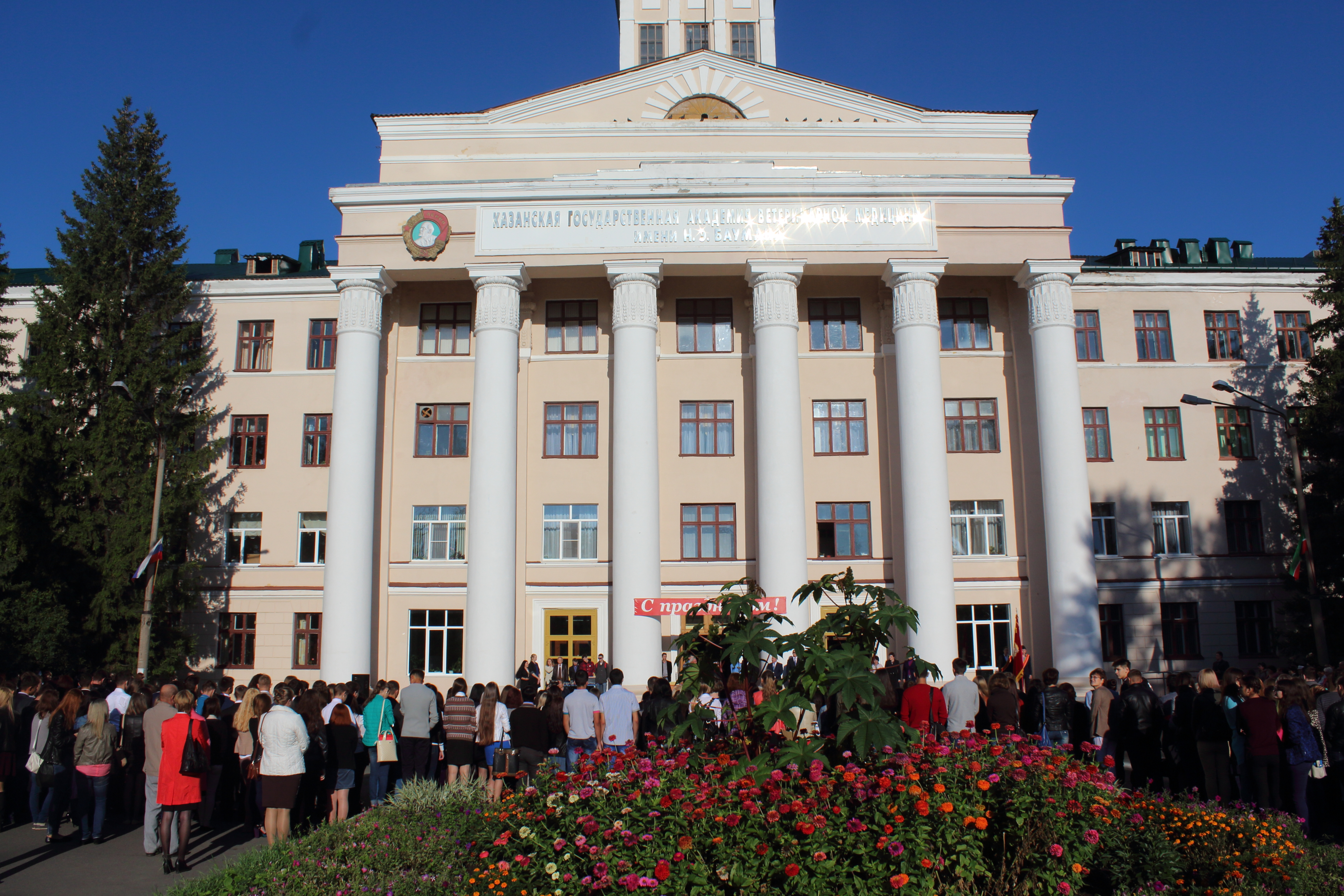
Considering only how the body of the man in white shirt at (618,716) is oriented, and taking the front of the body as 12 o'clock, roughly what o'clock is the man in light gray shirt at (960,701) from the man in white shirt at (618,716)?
the man in light gray shirt at (960,701) is roughly at 3 o'clock from the man in white shirt at (618,716).

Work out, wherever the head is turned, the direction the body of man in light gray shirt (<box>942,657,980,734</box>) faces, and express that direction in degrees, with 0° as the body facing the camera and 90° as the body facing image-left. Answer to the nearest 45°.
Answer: approximately 180°

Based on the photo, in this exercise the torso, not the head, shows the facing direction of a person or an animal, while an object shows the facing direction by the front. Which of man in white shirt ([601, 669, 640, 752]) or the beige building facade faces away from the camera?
the man in white shirt

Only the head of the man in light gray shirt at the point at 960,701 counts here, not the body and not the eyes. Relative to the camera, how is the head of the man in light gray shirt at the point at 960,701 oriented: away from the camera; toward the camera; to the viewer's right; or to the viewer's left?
away from the camera

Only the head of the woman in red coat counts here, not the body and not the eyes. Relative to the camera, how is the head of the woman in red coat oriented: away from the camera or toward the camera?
away from the camera

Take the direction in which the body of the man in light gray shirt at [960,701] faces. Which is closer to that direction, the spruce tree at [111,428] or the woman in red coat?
the spruce tree

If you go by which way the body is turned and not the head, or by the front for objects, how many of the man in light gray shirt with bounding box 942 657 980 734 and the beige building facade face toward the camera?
1

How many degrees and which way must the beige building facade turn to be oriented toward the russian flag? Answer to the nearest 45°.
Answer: approximately 90° to its right

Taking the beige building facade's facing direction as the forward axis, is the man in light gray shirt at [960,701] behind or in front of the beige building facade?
in front

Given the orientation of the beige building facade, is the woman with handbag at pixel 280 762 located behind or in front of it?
in front

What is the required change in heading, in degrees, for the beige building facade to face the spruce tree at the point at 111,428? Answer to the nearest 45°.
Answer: approximately 90° to its right

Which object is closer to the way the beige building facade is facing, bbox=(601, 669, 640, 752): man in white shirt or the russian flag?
the man in white shirt

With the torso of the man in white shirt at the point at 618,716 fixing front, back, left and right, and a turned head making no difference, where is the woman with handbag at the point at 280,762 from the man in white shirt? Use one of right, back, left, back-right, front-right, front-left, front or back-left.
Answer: back-left

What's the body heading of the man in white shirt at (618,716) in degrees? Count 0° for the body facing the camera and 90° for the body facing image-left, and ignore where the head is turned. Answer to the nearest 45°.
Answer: approximately 180°

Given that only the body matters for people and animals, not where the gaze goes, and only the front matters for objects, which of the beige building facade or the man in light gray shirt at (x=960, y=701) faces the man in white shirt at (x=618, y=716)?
the beige building facade

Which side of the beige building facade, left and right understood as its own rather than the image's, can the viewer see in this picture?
front

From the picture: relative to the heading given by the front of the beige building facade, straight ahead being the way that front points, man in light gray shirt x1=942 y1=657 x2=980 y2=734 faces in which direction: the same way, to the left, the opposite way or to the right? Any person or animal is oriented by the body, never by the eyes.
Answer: the opposite way
